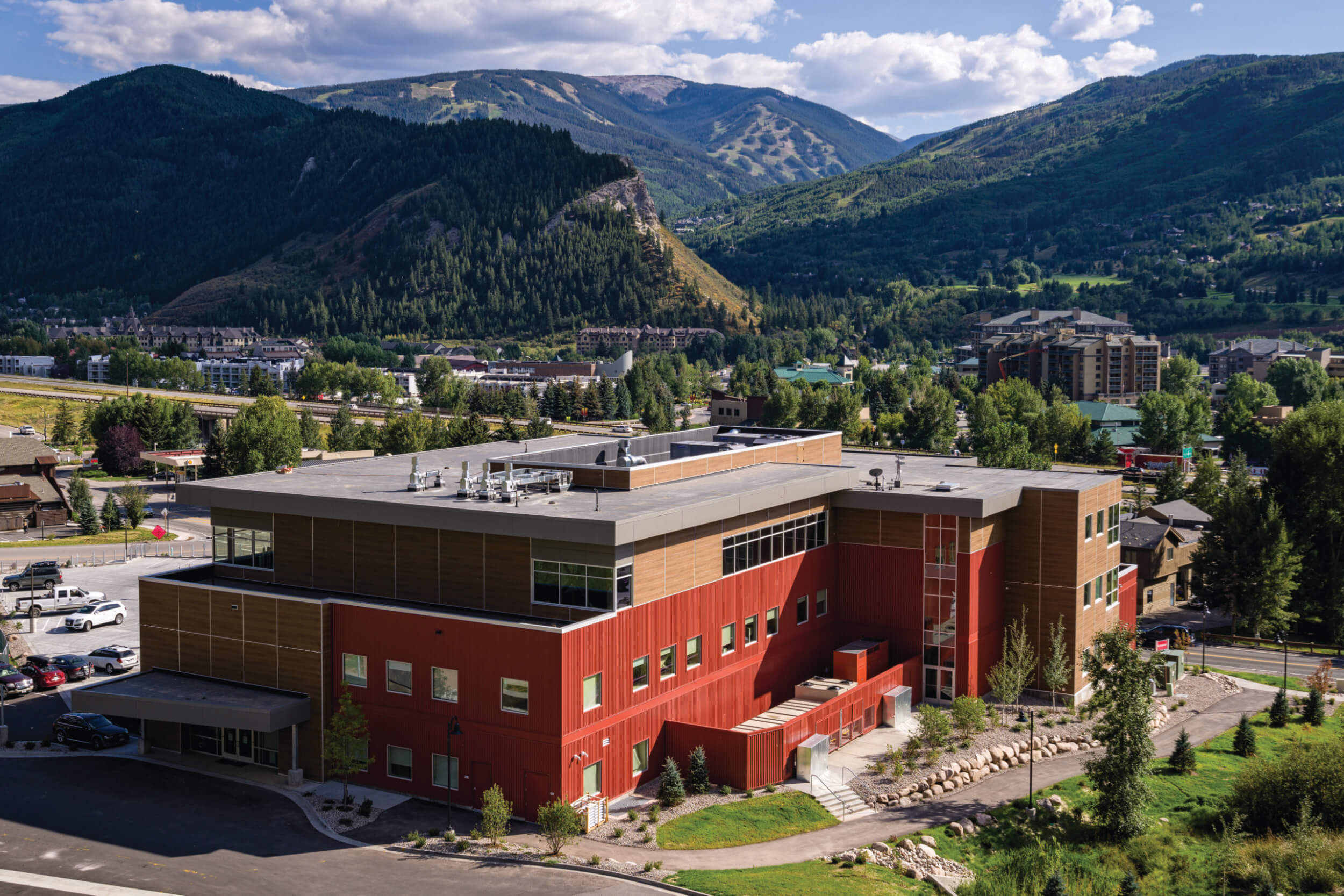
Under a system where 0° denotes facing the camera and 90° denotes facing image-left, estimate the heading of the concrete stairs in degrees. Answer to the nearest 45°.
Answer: approximately 315°

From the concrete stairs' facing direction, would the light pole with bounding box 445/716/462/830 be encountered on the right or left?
on its right

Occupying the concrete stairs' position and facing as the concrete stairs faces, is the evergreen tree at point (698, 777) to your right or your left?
on your right

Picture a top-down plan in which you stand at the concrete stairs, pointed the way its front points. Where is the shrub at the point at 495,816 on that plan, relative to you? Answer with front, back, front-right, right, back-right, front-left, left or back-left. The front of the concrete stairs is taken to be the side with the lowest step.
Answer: right

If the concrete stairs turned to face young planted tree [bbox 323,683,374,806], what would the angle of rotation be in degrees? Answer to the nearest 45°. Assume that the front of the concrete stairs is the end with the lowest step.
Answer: approximately 135° to its right

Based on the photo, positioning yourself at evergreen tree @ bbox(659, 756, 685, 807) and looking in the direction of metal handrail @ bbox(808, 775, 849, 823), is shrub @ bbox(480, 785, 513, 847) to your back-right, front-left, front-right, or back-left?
back-right

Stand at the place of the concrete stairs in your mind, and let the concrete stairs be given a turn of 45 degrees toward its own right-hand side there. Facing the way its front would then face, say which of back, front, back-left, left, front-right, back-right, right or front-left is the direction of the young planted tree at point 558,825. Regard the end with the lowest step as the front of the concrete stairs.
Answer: front-right
